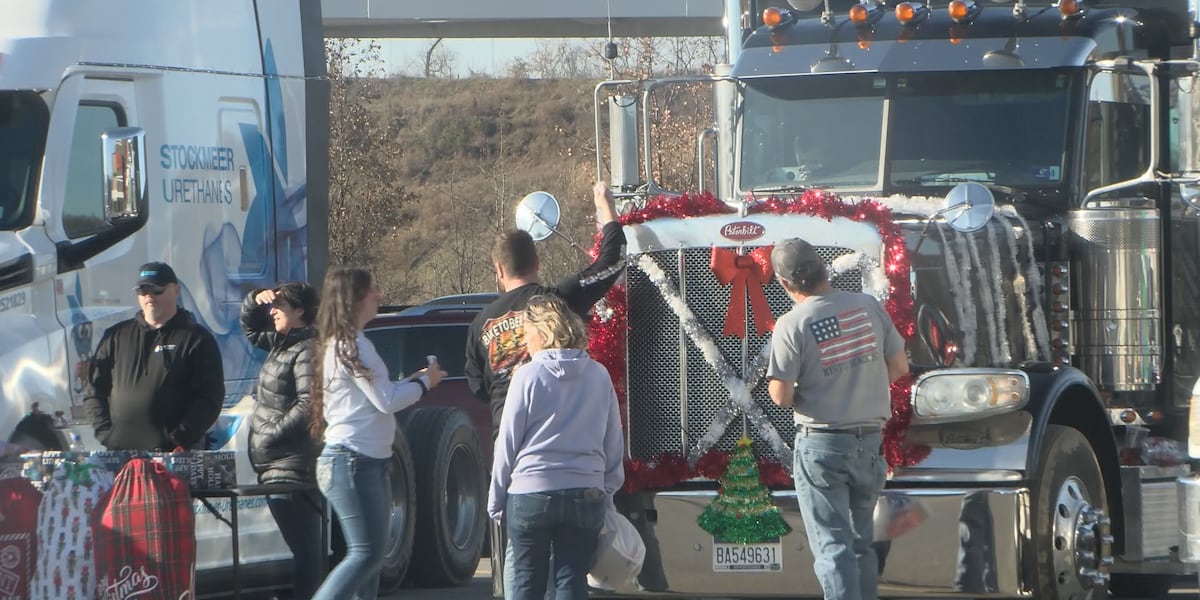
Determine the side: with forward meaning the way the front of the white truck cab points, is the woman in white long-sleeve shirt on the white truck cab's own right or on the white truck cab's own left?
on the white truck cab's own left

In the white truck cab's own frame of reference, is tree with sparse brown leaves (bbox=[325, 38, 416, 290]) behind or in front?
behind

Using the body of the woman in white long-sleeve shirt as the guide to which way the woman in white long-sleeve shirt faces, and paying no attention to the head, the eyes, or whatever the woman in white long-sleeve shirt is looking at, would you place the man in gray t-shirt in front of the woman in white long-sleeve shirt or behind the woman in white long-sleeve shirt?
in front

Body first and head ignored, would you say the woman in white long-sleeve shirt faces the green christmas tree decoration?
yes

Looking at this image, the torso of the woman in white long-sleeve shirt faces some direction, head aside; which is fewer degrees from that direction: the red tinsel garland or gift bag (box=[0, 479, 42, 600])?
the red tinsel garland

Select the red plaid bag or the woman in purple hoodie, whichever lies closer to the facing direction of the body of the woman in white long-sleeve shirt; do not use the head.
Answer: the woman in purple hoodie

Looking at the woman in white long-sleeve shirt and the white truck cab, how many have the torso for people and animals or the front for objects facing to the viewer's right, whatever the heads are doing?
1

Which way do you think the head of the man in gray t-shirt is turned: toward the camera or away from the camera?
away from the camera

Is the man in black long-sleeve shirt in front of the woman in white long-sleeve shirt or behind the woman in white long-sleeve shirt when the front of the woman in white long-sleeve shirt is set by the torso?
in front

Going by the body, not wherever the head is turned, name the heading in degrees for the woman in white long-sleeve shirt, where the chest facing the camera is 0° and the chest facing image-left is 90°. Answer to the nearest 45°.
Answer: approximately 270°

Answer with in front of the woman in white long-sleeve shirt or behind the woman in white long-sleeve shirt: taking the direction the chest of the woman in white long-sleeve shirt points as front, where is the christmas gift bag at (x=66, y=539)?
behind

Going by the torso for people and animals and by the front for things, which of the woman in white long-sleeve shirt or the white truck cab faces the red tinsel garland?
the woman in white long-sleeve shirt

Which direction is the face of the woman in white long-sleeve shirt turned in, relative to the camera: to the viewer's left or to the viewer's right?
to the viewer's right

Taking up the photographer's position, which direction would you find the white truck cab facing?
facing the viewer and to the left of the viewer

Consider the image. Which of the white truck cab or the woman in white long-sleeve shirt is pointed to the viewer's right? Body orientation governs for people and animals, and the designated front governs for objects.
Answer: the woman in white long-sleeve shirt
